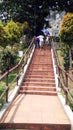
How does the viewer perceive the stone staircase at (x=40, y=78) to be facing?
facing the viewer

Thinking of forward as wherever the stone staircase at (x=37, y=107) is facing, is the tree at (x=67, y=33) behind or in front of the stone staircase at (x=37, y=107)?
behind

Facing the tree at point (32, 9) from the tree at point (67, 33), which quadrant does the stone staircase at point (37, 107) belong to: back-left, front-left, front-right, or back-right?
back-left

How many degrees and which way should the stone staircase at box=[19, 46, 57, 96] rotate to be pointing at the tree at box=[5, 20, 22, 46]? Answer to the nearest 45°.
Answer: approximately 180°

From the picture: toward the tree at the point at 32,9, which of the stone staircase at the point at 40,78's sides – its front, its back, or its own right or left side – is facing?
back

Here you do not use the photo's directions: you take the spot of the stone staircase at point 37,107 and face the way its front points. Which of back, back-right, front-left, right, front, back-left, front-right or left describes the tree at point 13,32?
back
